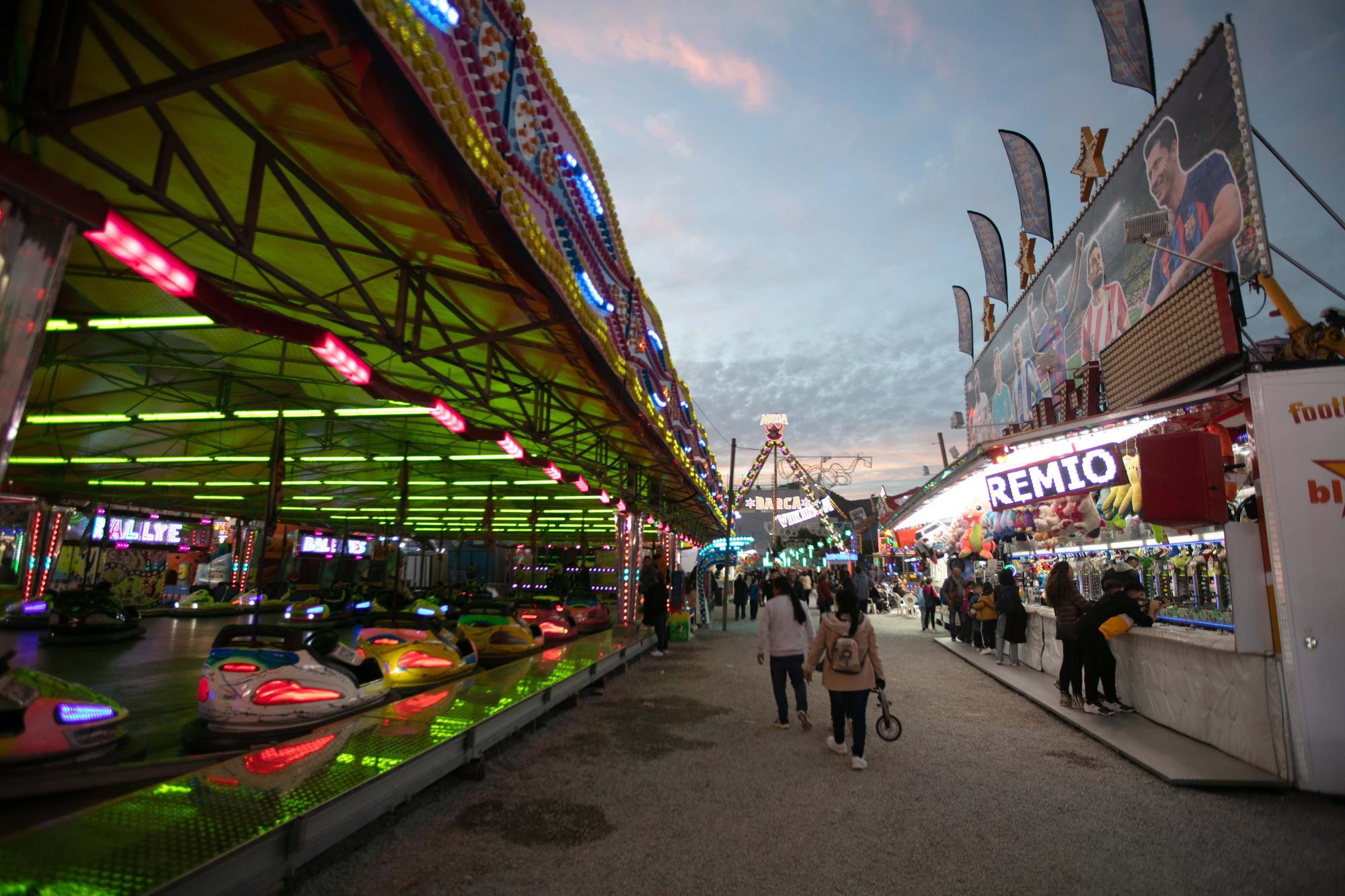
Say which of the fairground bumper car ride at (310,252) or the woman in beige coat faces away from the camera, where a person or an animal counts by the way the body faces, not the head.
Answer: the woman in beige coat

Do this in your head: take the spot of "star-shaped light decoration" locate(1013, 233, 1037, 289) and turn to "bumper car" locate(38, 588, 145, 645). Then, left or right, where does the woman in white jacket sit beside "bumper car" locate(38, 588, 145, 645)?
left

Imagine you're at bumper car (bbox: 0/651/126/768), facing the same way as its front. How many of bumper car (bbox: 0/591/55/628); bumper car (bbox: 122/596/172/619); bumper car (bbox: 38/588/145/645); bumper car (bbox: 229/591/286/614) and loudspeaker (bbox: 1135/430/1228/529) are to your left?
4

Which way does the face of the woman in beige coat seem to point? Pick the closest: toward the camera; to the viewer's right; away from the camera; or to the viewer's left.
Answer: away from the camera

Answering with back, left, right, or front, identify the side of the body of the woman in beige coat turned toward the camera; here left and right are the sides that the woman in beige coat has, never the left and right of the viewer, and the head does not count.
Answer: back
